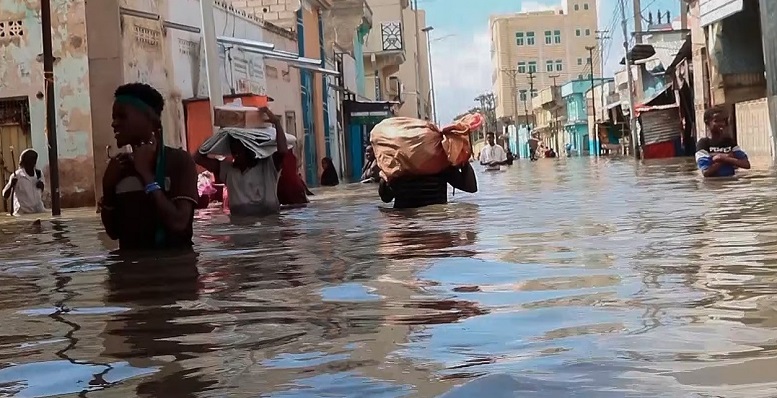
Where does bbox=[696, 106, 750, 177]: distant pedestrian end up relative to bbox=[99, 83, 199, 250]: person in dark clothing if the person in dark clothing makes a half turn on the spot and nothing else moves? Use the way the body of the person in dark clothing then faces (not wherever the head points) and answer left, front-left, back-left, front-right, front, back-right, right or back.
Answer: front

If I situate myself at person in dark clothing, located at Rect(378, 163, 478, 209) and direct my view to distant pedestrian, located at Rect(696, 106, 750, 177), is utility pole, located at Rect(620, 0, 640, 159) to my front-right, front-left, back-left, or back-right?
front-left

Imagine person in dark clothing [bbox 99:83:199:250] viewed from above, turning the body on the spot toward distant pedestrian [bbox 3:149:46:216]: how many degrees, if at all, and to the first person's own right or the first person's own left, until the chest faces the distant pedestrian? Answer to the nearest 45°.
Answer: approximately 135° to the first person's own right

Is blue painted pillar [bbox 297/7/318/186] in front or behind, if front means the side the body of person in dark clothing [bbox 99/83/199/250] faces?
behind

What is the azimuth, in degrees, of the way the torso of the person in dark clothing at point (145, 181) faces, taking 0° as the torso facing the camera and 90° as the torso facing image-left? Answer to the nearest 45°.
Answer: approximately 45°

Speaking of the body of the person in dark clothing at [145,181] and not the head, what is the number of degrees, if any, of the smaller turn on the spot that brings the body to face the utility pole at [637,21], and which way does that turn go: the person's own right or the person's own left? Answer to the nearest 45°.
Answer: approximately 180°

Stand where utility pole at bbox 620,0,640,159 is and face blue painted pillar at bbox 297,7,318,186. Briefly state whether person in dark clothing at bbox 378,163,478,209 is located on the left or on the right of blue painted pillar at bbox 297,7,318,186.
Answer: left

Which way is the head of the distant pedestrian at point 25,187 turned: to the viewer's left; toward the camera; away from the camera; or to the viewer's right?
toward the camera
